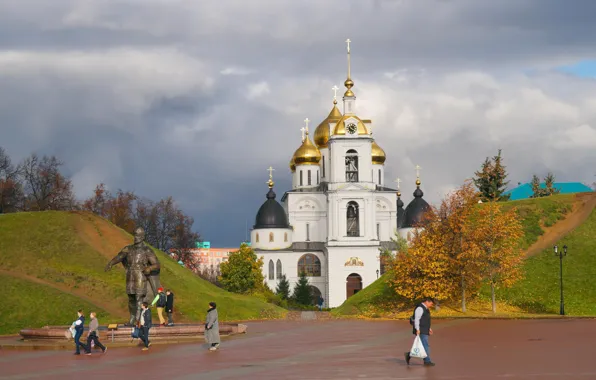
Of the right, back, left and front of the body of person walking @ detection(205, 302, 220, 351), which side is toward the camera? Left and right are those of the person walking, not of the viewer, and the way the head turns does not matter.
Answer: left

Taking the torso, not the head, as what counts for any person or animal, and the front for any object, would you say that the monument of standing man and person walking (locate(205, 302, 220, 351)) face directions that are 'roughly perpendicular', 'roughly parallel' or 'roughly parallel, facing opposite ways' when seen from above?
roughly perpendicular

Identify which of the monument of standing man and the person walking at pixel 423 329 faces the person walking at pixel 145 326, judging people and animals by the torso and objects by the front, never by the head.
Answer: the monument of standing man

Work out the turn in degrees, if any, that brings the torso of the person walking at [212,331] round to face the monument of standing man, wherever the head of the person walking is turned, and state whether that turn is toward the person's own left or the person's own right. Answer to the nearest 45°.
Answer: approximately 45° to the person's own right

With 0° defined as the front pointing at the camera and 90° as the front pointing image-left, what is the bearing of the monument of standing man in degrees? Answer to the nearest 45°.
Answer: approximately 0°

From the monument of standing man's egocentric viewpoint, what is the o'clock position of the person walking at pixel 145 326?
The person walking is roughly at 12 o'clock from the monument of standing man.
